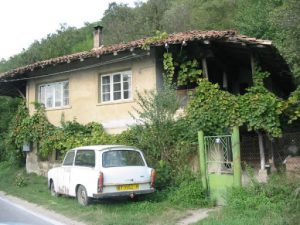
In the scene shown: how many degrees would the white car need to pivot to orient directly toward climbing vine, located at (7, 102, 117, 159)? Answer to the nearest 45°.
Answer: approximately 45° to its right

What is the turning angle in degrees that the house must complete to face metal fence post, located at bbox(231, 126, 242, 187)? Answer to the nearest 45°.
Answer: approximately 90° to its left

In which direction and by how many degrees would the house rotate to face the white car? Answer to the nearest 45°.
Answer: approximately 45° to its left

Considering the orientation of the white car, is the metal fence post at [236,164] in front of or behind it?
behind

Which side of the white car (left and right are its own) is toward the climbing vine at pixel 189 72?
right

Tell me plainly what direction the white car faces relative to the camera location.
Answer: facing away from the viewer and to the left of the viewer

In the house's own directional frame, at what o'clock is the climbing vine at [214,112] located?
The climbing vine is roughly at 9 o'clock from the house.

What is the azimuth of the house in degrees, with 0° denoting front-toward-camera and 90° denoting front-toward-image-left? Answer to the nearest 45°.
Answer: approximately 45°
